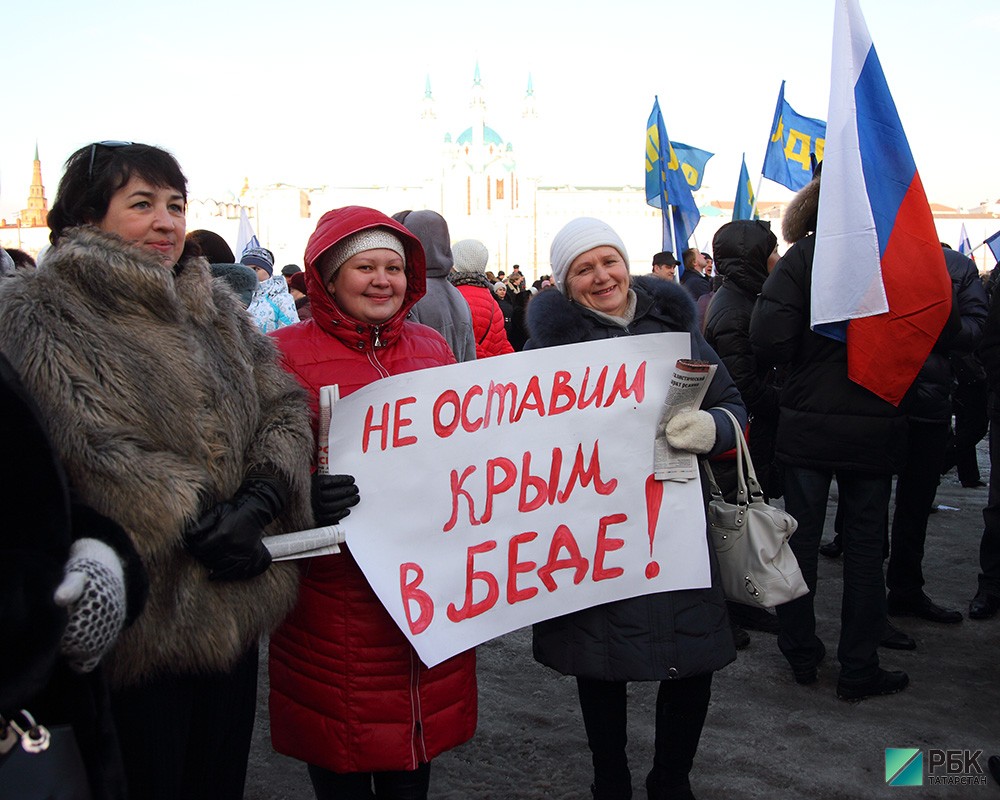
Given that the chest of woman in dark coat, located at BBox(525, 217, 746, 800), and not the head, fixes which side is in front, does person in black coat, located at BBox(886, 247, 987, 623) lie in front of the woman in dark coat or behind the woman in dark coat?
behind

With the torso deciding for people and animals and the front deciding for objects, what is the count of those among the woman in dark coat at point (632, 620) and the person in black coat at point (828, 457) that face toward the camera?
1

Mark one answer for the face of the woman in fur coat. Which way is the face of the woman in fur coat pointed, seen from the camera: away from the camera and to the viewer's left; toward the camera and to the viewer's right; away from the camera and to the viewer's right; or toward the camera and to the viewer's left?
toward the camera and to the viewer's right

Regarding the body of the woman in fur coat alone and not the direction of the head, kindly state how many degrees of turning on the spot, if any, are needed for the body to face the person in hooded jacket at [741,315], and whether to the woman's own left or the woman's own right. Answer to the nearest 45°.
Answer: approximately 90° to the woman's own left

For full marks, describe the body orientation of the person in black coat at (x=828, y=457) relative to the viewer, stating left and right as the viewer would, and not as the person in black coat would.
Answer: facing away from the viewer and to the right of the viewer

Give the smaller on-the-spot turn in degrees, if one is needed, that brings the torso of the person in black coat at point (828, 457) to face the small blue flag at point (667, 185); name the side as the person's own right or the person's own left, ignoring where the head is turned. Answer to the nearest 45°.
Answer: approximately 45° to the person's own left

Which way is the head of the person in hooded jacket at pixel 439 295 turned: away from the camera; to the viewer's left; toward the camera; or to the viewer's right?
away from the camera
